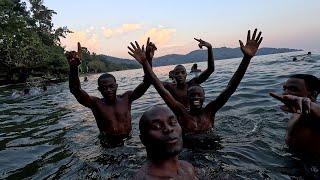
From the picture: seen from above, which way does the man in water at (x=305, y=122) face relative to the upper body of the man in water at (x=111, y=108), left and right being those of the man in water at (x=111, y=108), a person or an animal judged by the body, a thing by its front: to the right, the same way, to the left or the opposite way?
to the right

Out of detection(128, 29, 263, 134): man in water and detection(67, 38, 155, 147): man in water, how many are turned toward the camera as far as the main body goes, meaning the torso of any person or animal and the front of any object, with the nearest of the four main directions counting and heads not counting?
2

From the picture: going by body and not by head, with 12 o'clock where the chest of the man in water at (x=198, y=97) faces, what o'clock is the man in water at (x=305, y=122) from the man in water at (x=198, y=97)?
the man in water at (x=305, y=122) is roughly at 10 o'clock from the man in water at (x=198, y=97).

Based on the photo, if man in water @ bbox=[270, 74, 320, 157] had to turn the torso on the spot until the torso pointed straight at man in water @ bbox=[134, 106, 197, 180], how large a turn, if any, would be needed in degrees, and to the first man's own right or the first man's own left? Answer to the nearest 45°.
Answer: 0° — they already face them

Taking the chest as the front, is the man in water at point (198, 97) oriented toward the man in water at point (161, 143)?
yes

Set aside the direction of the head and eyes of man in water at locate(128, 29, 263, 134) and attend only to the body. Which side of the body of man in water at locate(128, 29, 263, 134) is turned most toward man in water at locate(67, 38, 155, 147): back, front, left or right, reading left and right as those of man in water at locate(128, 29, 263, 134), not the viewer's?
right

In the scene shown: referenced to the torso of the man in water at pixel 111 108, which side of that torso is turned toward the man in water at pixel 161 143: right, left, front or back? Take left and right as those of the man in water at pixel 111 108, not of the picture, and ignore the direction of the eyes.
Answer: front

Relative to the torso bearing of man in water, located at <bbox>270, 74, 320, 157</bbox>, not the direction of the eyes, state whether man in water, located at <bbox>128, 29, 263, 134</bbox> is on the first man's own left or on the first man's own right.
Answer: on the first man's own right
